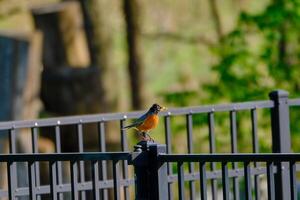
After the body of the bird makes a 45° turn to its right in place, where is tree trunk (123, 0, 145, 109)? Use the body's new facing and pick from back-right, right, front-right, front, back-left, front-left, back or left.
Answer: back-left

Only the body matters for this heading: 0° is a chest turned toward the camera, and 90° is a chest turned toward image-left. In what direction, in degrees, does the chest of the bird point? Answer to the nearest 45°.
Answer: approximately 270°
